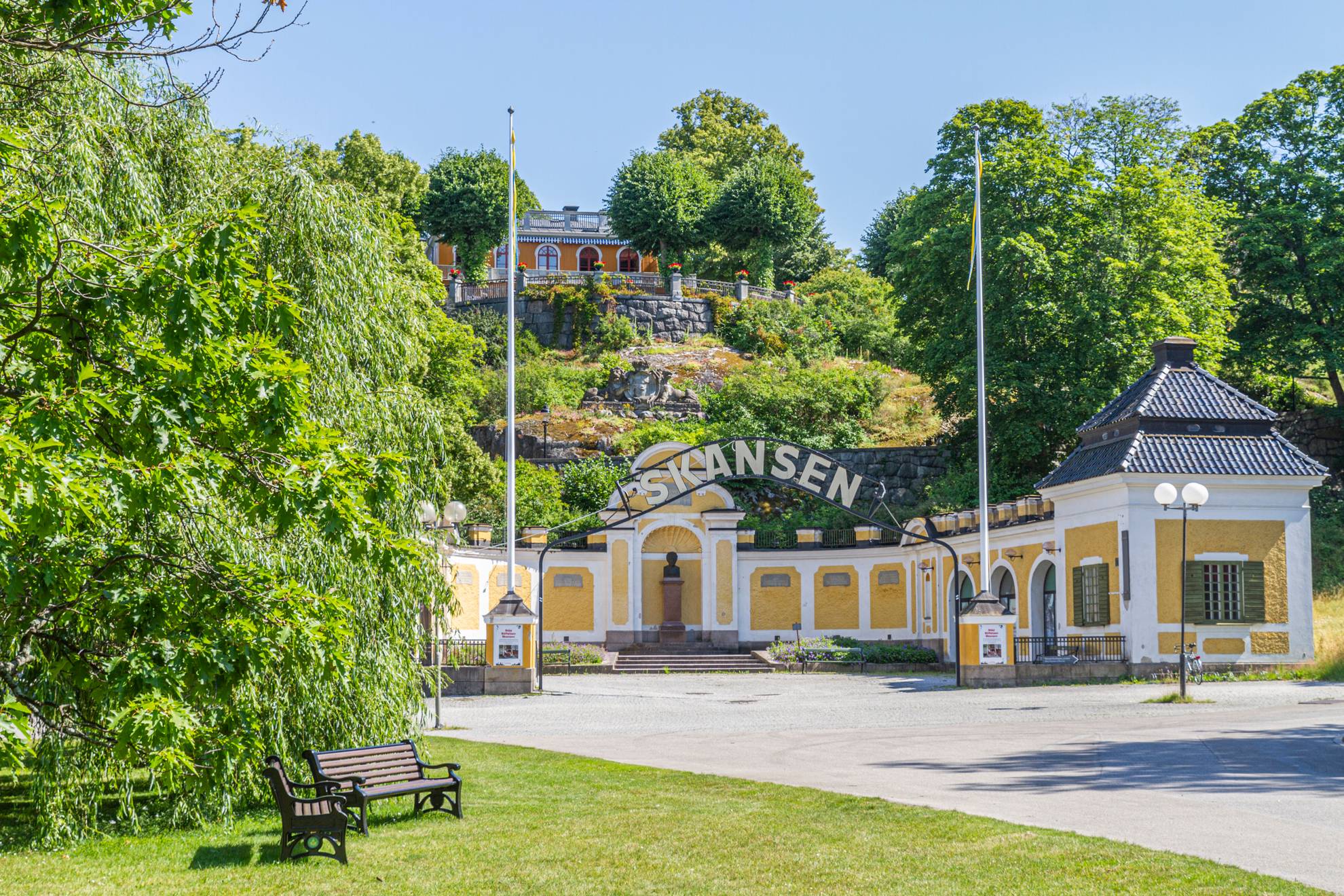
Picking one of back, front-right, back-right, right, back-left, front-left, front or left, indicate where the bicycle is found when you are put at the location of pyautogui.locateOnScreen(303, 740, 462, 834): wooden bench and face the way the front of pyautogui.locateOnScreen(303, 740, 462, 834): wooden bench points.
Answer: left

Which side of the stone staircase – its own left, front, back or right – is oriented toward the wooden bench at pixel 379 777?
front

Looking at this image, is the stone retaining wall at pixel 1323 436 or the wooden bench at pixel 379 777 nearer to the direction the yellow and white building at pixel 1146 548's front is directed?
the wooden bench

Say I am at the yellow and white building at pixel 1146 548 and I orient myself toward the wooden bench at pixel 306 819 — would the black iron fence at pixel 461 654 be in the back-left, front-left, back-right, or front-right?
front-right

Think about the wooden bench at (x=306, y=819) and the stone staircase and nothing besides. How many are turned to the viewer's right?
1

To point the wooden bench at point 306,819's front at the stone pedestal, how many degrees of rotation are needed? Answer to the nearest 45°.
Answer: approximately 90° to its left

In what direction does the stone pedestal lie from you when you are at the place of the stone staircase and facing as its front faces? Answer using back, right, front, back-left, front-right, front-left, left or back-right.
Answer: back

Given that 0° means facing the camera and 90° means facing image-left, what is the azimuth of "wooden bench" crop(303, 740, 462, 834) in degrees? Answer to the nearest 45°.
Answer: approximately 315°

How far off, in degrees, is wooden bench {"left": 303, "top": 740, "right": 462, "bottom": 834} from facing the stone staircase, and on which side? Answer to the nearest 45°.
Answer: approximately 135° to its left

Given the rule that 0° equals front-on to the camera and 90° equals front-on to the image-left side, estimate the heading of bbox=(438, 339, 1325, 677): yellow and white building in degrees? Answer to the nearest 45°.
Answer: approximately 0°

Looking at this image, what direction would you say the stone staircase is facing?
toward the camera

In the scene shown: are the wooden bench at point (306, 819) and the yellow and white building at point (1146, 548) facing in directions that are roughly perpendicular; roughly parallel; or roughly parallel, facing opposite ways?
roughly perpendicular

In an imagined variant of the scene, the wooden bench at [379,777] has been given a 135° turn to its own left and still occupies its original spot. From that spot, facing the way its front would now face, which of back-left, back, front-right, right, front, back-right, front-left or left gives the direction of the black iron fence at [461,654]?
front

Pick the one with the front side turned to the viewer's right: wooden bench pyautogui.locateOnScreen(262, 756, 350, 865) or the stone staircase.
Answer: the wooden bench

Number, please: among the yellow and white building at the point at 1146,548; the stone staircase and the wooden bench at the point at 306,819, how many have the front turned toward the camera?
2

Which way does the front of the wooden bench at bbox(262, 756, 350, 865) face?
to the viewer's right

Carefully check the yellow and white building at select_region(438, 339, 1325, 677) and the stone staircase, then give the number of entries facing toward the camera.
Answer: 2
